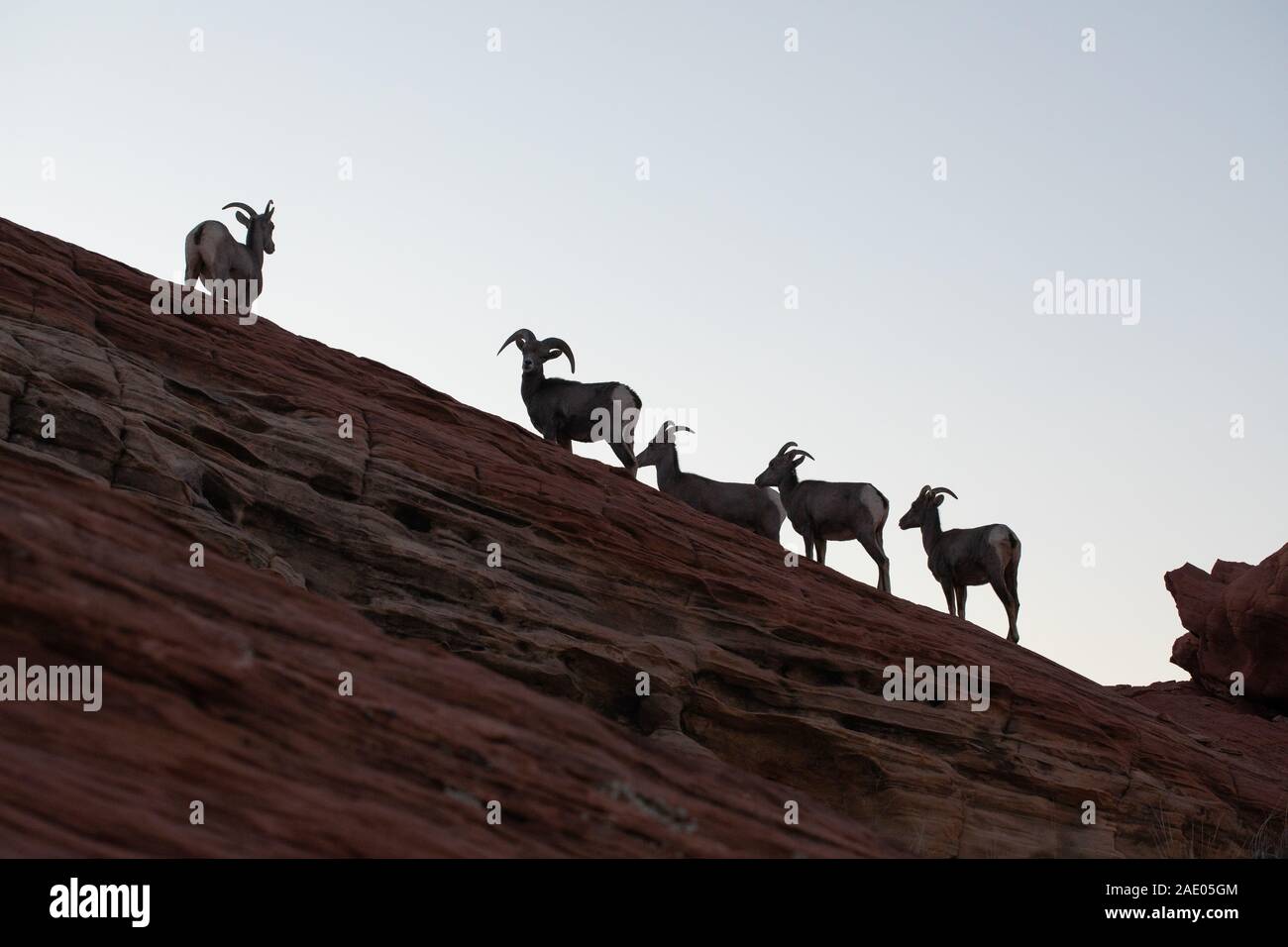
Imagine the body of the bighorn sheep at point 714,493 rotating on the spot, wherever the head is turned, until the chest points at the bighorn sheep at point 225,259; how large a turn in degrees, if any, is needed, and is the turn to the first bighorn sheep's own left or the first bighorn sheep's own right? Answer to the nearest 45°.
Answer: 0° — it already faces it

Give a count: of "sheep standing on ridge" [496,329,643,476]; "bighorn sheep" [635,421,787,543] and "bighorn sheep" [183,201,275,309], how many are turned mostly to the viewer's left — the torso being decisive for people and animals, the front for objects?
2

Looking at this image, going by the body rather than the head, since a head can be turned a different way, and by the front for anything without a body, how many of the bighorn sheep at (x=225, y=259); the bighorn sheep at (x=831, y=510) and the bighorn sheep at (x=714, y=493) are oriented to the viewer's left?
2

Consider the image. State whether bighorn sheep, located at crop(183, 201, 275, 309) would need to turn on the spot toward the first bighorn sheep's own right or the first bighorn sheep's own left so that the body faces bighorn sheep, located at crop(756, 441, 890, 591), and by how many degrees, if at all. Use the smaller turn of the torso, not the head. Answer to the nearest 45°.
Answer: approximately 45° to the first bighorn sheep's own right

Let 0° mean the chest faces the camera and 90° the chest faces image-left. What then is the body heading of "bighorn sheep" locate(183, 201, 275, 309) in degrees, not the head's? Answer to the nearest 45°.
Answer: approximately 225°

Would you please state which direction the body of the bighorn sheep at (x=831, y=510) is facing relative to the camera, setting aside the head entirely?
to the viewer's left

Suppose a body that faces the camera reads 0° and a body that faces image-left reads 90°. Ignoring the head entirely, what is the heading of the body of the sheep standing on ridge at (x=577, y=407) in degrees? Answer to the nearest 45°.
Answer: approximately 90°

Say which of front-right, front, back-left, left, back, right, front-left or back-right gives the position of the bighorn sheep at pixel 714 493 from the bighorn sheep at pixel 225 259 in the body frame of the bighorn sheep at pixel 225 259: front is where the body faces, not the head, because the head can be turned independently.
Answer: front-right

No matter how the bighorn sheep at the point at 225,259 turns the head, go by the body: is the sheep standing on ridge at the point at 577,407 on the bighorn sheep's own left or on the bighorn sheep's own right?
on the bighorn sheep's own right

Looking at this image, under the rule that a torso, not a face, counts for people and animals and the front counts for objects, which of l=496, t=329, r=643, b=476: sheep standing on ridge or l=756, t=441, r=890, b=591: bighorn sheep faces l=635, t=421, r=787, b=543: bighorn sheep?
l=756, t=441, r=890, b=591: bighorn sheep

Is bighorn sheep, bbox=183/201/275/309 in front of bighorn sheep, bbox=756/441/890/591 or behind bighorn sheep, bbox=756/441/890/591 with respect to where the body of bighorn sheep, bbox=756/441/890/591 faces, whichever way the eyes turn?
in front

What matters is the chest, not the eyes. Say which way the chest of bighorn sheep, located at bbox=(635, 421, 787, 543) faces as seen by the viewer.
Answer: to the viewer's left
